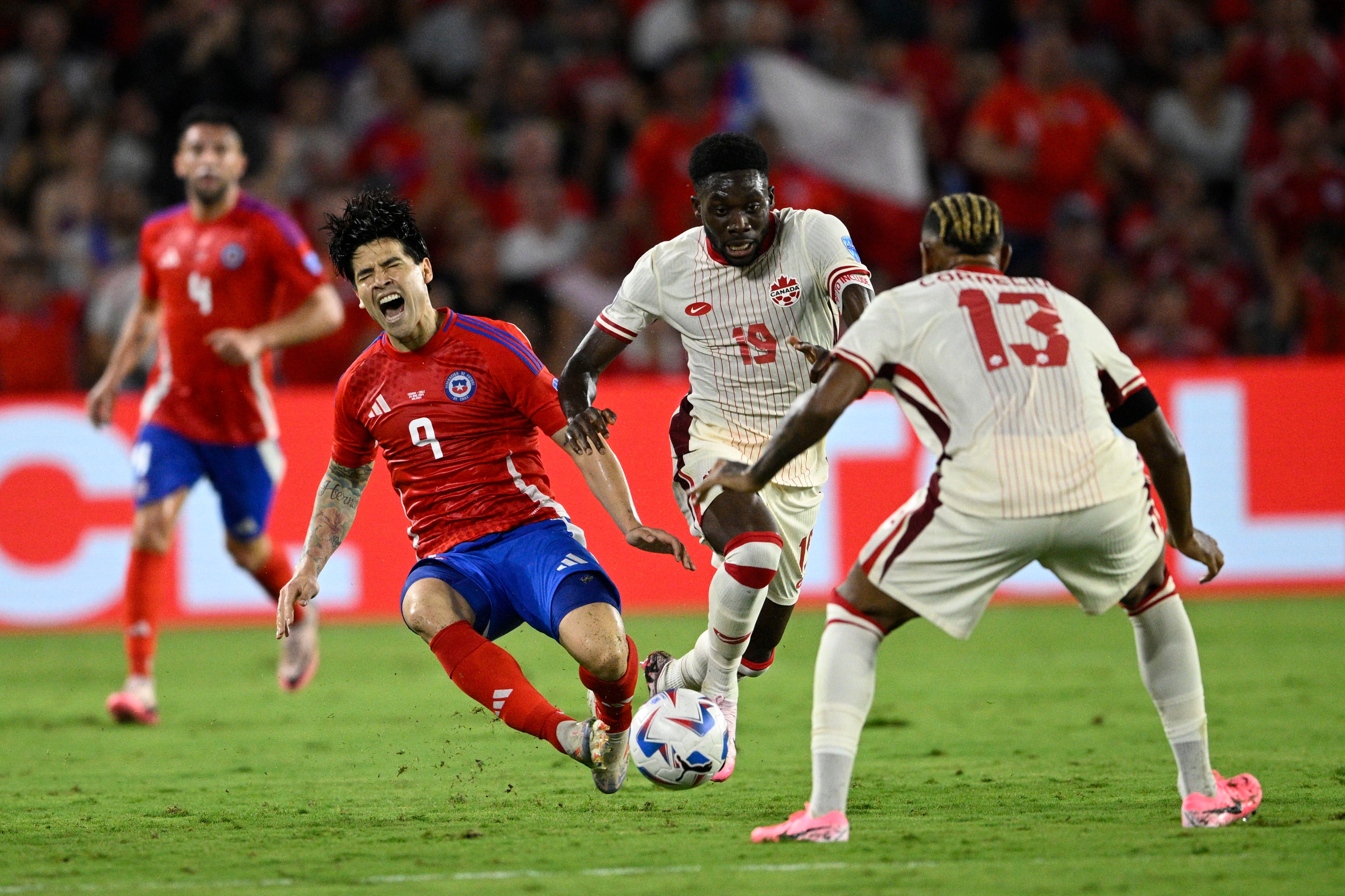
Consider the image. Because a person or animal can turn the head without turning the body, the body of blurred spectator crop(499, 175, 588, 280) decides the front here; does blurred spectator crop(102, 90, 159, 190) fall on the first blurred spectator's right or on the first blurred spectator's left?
on the first blurred spectator's right

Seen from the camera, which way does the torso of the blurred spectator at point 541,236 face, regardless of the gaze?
toward the camera

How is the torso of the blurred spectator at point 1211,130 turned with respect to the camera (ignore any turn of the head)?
toward the camera

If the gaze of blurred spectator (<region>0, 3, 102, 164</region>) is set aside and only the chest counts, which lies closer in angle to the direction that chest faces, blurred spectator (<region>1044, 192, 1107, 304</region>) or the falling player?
the falling player

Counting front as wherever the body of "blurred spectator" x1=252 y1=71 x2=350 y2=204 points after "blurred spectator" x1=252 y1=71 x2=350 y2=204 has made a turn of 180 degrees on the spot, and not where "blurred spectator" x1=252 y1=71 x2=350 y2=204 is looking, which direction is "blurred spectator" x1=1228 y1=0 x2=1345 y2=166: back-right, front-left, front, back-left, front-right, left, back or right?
right

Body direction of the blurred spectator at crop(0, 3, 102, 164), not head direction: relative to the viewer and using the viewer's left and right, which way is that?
facing the viewer

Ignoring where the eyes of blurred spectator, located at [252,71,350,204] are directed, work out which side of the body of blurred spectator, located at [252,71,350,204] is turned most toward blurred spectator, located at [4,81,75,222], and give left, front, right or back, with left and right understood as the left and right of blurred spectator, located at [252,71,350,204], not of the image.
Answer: right

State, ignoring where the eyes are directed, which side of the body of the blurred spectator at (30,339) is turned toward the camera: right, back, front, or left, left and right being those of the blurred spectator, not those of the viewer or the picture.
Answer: front

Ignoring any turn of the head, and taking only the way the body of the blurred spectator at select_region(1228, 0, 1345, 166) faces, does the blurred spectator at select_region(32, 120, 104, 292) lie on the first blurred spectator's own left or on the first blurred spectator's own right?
on the first blurred spectator's own right
